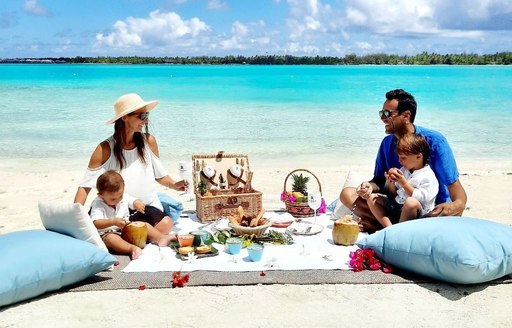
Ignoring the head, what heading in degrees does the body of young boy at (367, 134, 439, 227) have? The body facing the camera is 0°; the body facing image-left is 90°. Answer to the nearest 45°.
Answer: approximately 45°

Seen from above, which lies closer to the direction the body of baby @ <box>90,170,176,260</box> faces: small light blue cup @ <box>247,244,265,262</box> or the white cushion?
the small light blue cup

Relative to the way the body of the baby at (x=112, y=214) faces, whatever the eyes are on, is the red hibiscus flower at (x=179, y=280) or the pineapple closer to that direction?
the red hibiscus flower

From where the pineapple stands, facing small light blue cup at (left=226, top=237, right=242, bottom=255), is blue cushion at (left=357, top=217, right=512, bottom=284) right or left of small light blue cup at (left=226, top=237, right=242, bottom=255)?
left

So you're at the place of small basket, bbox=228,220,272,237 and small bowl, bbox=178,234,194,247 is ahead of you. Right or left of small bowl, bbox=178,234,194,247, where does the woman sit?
right

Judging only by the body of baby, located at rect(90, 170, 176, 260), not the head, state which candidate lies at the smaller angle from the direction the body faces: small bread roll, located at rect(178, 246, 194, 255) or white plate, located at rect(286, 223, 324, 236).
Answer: the small bread roll

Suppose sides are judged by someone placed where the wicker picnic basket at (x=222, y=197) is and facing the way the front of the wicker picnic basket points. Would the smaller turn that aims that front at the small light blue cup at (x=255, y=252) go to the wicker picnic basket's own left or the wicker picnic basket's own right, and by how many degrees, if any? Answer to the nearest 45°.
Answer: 0° — it already faces it

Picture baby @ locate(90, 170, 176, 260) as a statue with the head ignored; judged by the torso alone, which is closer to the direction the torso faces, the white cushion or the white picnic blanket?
the white picnic blanket

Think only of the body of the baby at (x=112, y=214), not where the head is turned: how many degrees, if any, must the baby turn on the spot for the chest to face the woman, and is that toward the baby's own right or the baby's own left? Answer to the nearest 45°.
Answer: approximately 135° to the baby's own left

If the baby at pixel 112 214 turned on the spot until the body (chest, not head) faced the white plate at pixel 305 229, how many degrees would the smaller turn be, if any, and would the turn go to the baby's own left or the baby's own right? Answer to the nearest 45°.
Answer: approximately 45° to the baby's own left

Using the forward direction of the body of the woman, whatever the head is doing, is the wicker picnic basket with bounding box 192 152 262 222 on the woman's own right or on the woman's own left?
on the woman's own left

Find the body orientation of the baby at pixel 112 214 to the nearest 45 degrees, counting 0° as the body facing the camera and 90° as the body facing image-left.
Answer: approximately 315°

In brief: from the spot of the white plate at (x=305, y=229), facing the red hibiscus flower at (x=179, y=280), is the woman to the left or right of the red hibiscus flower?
right

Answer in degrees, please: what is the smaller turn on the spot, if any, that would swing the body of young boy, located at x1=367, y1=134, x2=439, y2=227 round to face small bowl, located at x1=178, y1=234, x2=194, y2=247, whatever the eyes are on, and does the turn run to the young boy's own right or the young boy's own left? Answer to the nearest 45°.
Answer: approximately 45° to the young boy's own right
